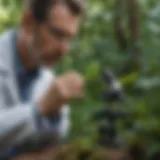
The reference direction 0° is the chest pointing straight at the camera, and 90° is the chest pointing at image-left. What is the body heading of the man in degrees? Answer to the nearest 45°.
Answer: approximately 315°
